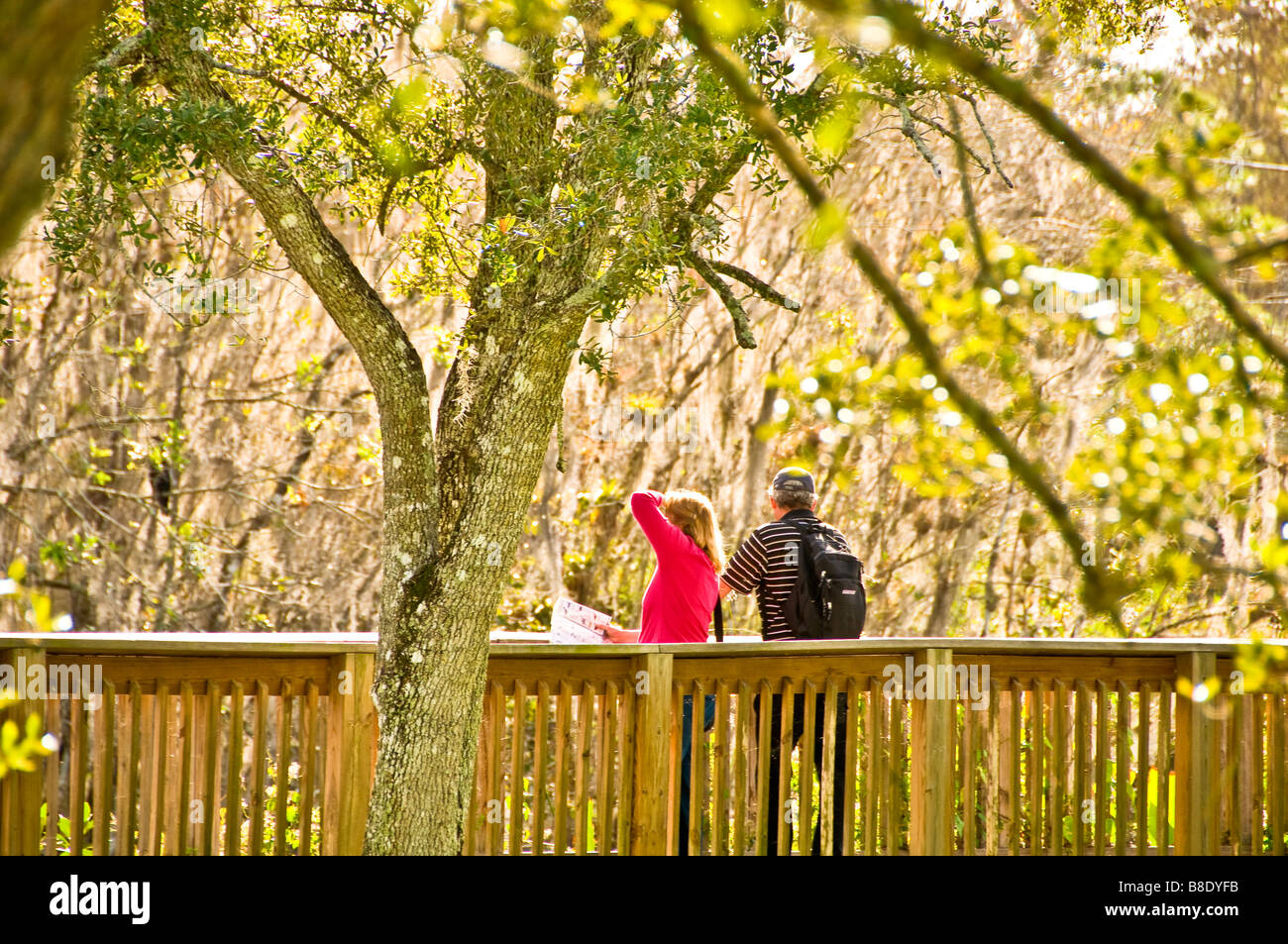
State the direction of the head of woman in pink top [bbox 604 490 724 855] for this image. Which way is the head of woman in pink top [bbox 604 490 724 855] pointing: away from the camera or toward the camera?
away from the camera

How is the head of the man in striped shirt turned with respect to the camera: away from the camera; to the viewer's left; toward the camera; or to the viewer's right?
away from the camera

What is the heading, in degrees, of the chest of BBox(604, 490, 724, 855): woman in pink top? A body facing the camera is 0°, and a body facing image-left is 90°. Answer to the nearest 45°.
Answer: approximately 135°

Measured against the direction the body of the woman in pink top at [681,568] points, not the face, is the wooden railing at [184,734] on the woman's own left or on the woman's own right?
on the woman's own left
